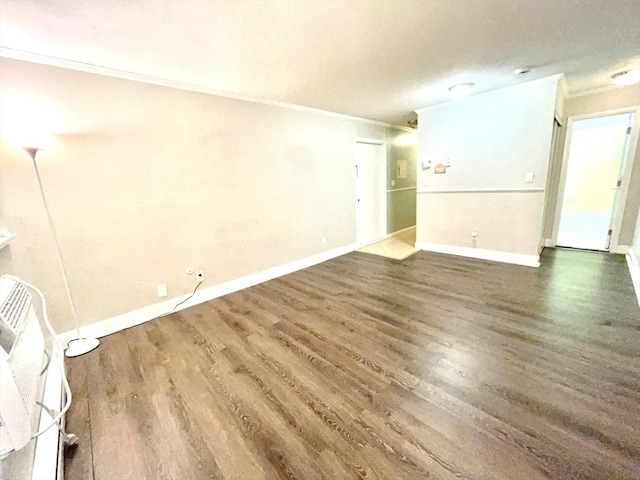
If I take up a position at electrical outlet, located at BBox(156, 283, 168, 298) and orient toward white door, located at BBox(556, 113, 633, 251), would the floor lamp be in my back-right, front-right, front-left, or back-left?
back-right

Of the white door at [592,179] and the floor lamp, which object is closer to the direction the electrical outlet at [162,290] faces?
the white door

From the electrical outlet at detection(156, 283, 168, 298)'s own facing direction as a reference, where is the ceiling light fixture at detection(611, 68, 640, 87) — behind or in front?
in front

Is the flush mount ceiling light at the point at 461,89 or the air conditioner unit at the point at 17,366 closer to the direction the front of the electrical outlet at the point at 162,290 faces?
the flush mount ceiling light

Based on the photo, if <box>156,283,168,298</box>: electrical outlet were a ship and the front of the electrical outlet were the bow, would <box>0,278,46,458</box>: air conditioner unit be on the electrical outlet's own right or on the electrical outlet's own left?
on the electrical outlet's own right

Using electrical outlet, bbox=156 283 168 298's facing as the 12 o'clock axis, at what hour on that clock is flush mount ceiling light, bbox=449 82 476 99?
The flush mount ceiling light is roughly at 11 o'clock from the electrical outlet.

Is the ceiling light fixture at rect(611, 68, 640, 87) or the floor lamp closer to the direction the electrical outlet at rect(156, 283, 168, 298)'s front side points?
the ceiling light fixture

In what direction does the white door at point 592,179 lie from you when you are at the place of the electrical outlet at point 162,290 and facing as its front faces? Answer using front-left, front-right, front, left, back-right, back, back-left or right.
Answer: front-left

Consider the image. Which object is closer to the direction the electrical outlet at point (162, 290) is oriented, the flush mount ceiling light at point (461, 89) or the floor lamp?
the flush mount ceiling light

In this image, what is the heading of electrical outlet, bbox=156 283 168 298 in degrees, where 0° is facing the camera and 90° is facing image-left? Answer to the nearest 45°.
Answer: approximately 315°

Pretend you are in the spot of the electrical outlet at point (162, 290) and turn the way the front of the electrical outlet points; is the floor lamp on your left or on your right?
on your right
